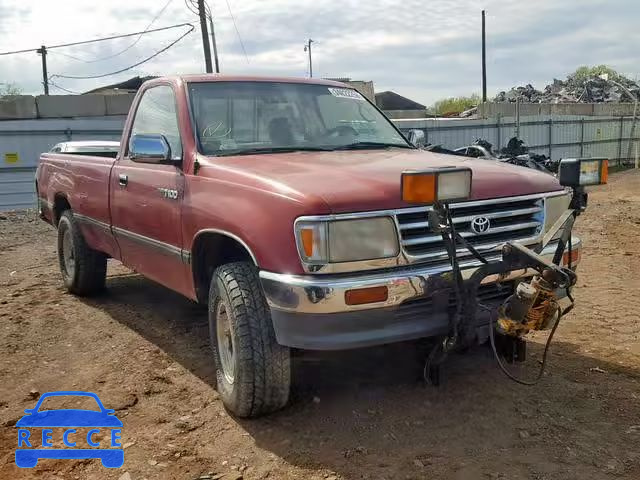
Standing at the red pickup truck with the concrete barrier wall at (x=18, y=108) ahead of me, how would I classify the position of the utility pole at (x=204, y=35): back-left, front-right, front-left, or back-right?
front-right

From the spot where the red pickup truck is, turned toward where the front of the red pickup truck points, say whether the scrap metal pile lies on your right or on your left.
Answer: on your left

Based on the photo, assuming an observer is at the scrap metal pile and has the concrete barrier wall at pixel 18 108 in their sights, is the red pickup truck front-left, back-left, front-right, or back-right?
front-left

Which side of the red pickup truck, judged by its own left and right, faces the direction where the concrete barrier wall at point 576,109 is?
left

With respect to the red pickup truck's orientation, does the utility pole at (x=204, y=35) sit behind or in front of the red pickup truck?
behind

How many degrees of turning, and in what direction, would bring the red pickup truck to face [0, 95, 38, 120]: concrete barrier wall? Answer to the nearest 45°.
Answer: approximately 180°
